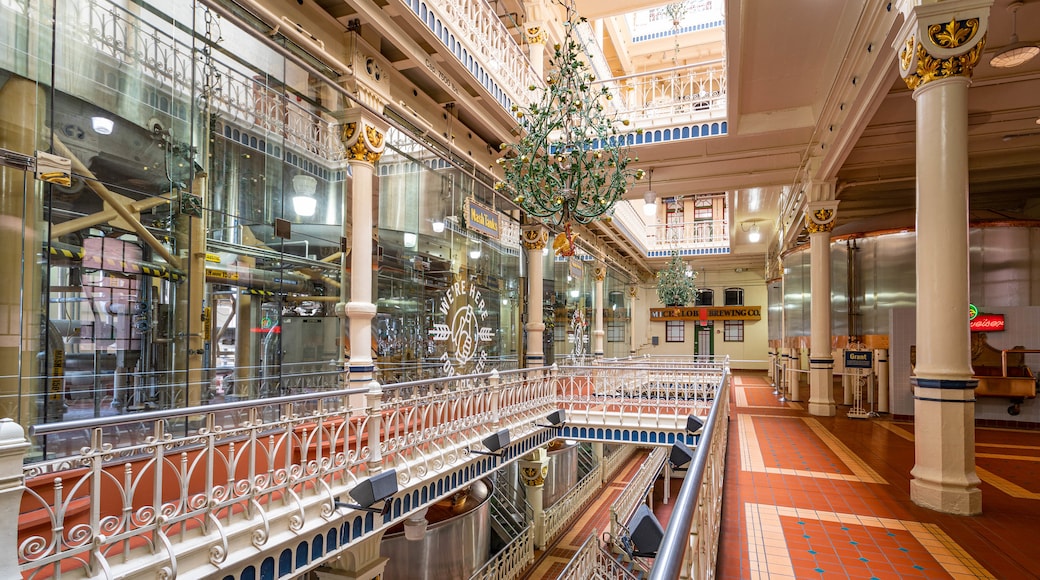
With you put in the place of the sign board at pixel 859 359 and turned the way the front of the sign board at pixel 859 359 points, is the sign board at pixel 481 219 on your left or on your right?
on your right

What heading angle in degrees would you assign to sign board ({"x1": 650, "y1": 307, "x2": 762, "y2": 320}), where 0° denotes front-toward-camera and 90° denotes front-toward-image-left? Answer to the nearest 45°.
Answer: approximately 0°

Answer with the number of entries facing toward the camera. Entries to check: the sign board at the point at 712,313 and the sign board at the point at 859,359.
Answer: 2

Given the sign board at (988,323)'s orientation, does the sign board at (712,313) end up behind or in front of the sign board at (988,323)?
behind

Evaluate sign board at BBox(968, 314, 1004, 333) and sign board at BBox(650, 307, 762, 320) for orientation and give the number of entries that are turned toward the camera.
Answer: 2

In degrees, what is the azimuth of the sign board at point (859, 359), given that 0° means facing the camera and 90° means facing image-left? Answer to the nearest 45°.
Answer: approximately 0°
